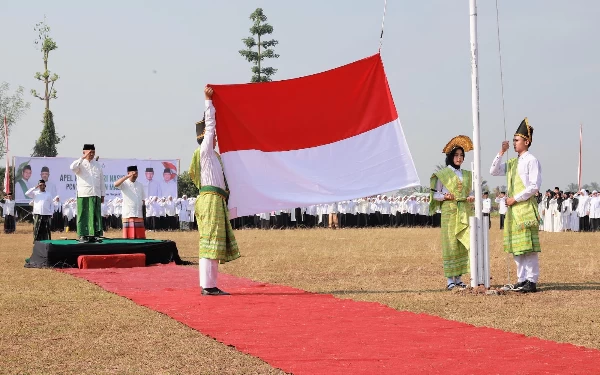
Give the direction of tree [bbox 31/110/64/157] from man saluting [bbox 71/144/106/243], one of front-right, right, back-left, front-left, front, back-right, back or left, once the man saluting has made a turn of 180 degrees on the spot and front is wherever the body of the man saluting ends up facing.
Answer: front-right

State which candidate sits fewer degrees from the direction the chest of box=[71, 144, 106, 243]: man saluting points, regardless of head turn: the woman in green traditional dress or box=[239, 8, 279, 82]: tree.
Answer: the woman in green traditional dress
